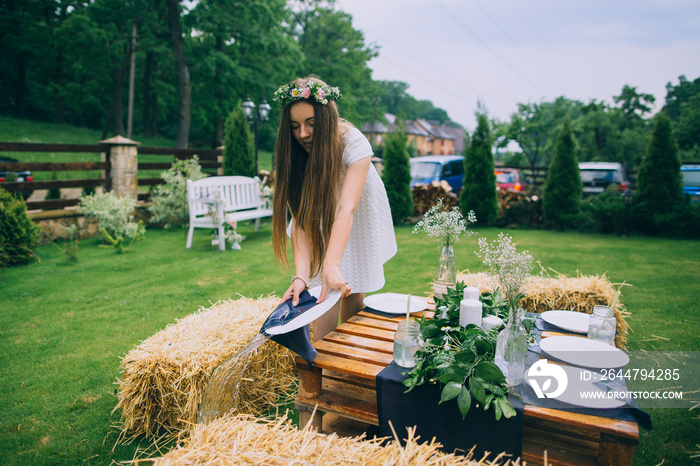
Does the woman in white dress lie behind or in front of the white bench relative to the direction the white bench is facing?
in front

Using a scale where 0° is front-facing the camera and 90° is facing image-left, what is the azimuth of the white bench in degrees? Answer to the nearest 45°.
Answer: approximately 315°

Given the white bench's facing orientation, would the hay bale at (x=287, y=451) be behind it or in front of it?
in front

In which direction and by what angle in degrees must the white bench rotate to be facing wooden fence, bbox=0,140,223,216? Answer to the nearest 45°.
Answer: approximately 135° to its right

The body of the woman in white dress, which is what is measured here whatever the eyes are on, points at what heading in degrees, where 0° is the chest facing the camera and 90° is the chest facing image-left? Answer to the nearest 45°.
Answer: approximately 45°

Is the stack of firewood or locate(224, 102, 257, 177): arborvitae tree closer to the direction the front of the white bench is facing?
the stack of firewood

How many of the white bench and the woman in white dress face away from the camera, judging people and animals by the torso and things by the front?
0
